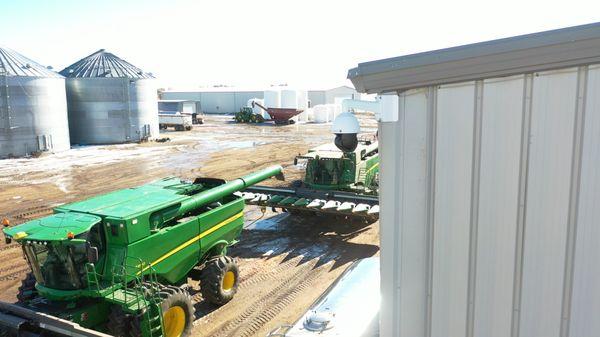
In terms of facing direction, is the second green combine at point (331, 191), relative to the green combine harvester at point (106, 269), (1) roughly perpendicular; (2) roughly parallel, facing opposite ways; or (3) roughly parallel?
roughly parallel

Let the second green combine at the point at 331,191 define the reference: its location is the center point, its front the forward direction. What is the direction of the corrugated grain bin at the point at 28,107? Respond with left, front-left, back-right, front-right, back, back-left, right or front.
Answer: right

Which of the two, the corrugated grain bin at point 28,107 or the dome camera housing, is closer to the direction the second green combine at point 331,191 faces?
the dome camera housing

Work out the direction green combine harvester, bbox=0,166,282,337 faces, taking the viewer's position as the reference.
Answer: facing the viewer and to the left of the viewer

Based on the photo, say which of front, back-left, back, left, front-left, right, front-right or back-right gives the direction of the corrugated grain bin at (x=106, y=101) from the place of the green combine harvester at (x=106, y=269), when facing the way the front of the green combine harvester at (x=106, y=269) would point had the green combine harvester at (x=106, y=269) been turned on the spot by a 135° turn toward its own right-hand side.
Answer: front

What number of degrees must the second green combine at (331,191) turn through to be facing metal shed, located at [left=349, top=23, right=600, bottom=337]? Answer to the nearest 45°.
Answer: approximately 45° to its left

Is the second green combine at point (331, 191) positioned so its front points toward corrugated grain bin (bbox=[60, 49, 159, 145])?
no

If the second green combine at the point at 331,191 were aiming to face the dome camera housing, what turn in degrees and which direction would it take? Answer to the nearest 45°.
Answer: approximately 45° to its left

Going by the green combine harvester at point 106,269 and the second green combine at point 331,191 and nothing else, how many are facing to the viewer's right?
0

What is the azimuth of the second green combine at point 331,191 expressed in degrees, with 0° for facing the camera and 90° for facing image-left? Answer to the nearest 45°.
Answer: approximately 45°

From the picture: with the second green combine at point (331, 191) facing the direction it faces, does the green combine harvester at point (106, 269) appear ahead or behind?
ahead

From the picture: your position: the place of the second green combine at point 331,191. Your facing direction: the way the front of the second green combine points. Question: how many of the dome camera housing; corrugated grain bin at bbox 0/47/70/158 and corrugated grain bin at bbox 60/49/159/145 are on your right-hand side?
2

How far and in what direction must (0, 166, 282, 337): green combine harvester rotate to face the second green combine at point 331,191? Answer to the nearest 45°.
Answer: approximately 180°

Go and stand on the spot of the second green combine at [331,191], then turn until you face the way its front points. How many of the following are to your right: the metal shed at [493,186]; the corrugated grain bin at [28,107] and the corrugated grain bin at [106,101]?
2

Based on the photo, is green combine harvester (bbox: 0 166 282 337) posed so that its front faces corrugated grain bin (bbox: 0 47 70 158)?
no

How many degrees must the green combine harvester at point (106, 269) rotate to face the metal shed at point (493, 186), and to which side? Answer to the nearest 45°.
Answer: approximately 90° to its left
